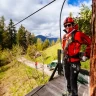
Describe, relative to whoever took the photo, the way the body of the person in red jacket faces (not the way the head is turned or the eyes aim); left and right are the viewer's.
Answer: facing the viewer and to the left of the viewer

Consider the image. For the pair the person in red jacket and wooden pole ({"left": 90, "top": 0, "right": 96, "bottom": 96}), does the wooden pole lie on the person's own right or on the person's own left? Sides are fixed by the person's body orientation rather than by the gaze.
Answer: on the person's own left
